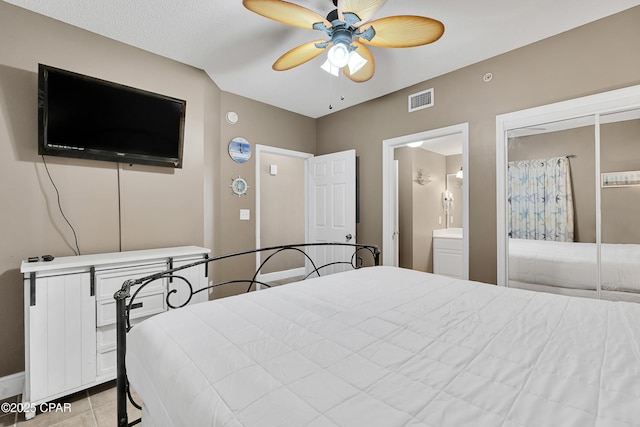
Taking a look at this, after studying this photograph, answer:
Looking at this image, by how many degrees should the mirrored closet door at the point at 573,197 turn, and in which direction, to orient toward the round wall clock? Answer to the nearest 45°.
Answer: approximately 45° to its right

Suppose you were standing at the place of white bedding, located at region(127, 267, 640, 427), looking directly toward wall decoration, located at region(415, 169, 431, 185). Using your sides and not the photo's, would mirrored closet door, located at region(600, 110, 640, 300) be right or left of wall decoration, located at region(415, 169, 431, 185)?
right

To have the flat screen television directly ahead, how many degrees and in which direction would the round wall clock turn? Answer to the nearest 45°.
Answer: approximately 90° to its right

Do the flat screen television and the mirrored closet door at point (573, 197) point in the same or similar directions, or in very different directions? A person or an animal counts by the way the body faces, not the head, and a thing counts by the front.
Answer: very different directions

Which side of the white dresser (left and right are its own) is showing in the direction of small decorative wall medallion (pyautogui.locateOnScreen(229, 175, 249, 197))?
left

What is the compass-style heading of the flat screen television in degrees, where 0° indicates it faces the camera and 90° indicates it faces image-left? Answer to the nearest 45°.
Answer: approximately 315°

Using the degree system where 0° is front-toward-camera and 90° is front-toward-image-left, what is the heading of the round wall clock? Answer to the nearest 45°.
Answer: approximately 315°
